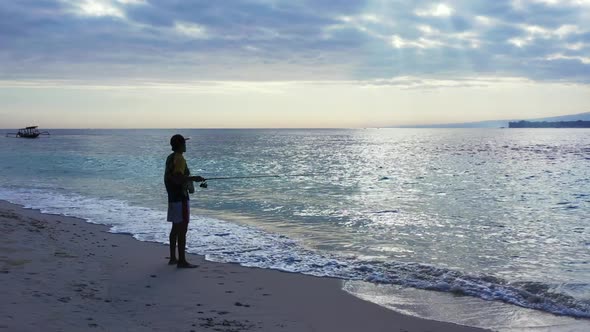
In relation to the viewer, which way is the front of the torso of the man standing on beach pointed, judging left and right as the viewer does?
facing to the right of the viewer

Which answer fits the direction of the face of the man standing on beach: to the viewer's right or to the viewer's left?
to the viewer's right
